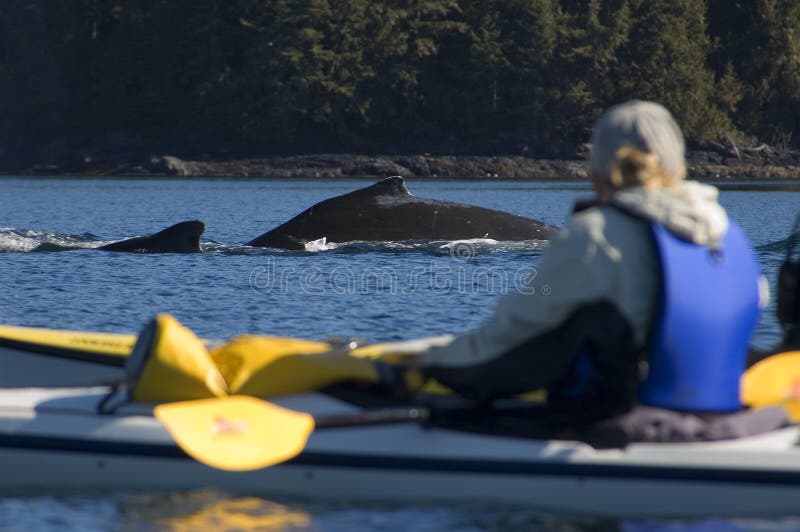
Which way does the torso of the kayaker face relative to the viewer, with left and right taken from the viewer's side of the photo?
facing away from the viewer and to the left of the viewer
